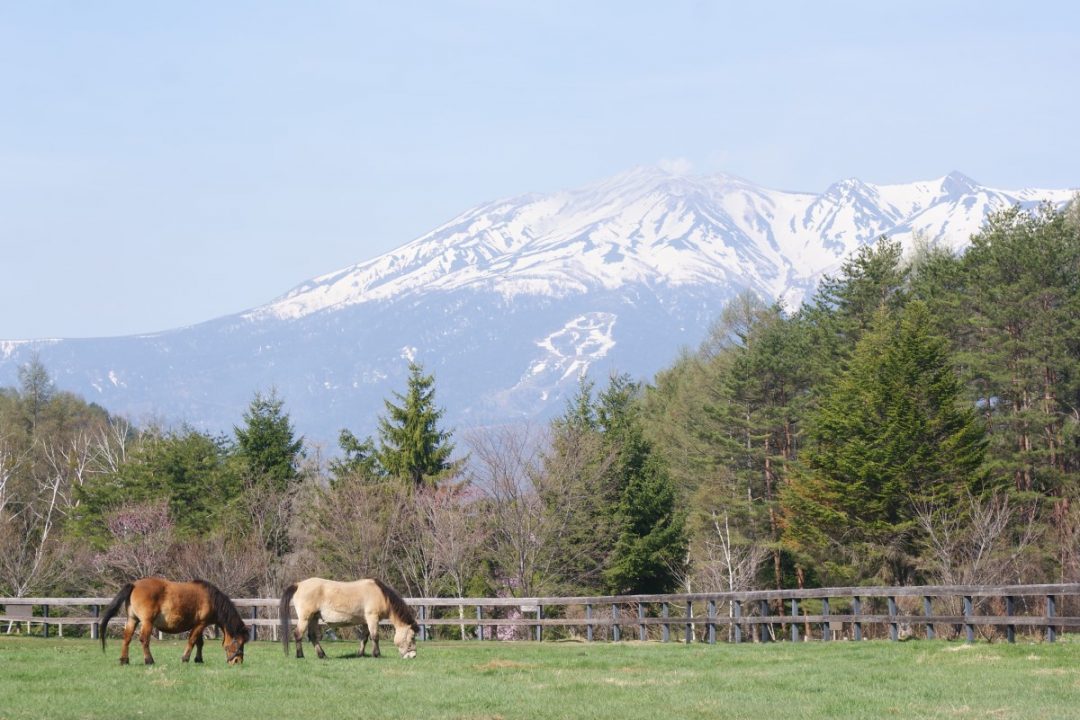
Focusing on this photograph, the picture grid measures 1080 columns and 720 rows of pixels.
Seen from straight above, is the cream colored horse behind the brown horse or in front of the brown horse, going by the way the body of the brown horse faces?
in front

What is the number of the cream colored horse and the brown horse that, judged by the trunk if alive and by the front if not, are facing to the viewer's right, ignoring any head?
2

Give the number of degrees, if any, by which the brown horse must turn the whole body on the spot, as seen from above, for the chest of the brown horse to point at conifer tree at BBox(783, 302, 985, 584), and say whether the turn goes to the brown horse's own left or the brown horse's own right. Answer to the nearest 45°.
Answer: approximately 45° to the brown horse's own left

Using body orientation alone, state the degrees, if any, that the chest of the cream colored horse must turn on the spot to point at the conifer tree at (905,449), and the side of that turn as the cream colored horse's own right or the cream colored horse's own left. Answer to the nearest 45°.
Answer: approximately 45° to the cream colored horse's own left

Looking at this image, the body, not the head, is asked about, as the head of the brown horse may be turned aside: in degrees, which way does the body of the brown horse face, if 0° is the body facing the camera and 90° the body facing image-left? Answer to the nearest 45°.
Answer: approximately 270°

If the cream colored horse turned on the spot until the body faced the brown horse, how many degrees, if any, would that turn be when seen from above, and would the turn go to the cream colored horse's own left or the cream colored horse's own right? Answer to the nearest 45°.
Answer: approximately 135° to the cream colored horse's own right

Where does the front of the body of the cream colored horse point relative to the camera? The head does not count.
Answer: to the viewer's right
